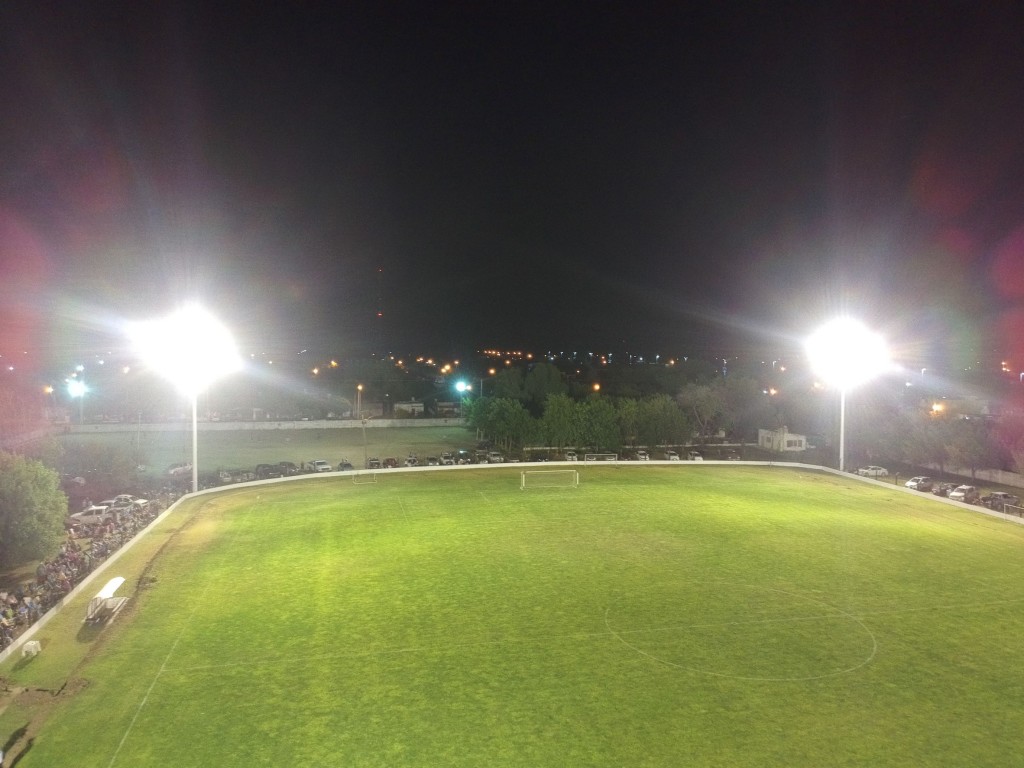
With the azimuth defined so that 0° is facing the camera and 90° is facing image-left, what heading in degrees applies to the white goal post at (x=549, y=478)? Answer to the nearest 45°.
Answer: approximately 0°

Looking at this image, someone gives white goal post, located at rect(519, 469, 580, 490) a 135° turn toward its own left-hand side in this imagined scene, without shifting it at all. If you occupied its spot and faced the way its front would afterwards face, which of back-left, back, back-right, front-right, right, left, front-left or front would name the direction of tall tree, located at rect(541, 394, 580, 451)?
front-left

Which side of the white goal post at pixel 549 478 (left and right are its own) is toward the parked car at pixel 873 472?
left

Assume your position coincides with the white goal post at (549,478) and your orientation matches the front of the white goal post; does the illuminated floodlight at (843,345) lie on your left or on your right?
on your left

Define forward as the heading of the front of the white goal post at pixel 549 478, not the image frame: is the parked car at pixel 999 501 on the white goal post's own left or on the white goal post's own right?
on the white goal post's own left

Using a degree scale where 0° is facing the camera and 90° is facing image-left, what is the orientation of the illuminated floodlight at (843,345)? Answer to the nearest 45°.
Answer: approximately 0°

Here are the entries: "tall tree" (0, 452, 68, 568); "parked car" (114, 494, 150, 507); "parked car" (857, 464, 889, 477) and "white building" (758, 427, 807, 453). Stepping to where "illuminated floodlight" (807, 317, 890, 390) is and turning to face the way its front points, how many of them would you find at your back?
2

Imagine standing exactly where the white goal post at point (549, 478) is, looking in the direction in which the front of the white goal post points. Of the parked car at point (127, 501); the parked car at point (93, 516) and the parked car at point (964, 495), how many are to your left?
1

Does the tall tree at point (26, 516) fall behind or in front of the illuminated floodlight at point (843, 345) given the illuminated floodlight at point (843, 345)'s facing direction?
in front

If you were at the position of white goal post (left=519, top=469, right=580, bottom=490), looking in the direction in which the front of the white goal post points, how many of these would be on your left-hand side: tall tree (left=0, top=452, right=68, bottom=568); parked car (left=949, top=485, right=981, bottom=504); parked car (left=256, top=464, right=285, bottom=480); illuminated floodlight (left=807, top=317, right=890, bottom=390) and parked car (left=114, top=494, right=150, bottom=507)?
2

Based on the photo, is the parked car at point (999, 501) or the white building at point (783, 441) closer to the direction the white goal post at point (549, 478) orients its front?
the parked car

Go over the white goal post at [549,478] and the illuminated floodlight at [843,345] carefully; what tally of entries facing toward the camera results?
2

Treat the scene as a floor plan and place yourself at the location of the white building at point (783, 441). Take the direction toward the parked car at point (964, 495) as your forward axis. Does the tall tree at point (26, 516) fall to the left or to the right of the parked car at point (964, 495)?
right
